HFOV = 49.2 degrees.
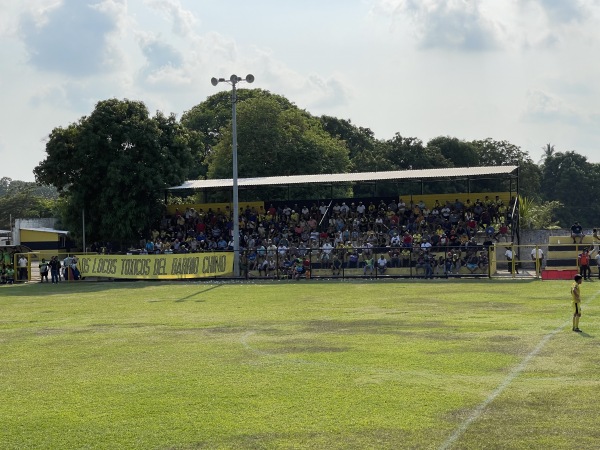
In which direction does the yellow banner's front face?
toward the camera

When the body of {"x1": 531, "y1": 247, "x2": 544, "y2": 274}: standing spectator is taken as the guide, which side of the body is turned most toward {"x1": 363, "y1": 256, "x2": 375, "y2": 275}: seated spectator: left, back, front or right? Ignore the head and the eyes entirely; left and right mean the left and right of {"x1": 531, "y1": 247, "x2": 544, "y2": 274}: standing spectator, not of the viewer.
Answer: right

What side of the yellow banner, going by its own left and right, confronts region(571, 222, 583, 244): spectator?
left

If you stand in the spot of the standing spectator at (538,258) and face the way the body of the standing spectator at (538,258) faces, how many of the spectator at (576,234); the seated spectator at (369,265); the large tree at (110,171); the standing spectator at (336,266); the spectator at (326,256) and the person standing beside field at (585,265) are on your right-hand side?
4

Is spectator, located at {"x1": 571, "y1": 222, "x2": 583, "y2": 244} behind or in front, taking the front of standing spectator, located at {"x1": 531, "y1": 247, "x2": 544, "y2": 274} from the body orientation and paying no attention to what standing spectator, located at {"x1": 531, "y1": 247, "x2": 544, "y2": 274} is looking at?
behind

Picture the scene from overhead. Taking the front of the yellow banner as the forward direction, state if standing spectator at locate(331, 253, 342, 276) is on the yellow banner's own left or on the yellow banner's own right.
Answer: on the yellow banner's own left

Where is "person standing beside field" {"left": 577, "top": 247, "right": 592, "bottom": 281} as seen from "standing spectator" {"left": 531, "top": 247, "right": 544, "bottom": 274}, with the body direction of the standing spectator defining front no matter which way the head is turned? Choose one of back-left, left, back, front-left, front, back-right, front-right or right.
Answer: front-left

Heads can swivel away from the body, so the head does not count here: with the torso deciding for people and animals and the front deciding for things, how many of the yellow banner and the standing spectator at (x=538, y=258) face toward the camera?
2

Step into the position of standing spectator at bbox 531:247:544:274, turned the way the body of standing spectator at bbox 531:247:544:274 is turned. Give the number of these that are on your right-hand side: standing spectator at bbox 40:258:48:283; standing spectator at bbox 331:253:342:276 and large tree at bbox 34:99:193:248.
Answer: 3

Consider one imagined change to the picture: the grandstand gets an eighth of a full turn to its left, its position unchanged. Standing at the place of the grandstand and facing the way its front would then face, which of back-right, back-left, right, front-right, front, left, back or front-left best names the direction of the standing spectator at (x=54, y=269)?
back-right

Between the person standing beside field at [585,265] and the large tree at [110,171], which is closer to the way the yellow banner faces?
the person standing beside field

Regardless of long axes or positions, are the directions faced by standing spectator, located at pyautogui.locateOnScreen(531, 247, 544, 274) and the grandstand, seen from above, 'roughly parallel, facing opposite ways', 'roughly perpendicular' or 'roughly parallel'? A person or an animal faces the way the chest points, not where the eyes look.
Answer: roughly parallel

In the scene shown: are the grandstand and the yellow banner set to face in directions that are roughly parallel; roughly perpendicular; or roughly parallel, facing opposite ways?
roughly parallel

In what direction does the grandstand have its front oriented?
toward the camera
